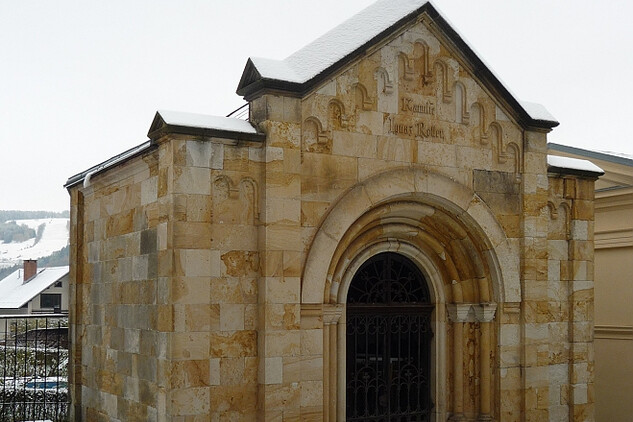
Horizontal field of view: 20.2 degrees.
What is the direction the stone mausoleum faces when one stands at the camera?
facing the viewer and to the right of the viewer

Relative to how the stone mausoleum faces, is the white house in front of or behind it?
behind
